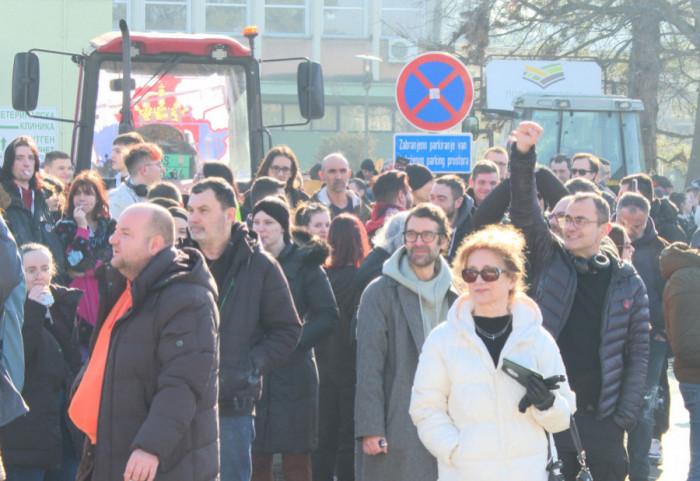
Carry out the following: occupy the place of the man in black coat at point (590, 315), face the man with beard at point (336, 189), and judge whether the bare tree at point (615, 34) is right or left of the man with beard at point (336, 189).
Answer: right

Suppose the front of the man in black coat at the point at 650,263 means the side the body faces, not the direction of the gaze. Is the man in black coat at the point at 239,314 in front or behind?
in front

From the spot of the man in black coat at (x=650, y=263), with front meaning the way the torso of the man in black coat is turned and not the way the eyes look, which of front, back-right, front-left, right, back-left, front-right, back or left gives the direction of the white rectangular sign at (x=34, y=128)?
right

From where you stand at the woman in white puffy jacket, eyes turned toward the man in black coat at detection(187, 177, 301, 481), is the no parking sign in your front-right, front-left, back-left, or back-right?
front-right

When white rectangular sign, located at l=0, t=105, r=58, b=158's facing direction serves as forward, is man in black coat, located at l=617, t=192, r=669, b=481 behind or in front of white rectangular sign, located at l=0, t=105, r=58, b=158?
in front

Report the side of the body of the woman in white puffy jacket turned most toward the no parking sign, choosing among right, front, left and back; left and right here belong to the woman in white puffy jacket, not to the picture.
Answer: back

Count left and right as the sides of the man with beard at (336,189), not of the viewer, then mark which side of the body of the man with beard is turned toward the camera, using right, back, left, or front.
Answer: front

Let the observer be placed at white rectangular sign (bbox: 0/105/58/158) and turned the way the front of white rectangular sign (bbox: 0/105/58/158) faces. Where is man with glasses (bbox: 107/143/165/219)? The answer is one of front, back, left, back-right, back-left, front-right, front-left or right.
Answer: front

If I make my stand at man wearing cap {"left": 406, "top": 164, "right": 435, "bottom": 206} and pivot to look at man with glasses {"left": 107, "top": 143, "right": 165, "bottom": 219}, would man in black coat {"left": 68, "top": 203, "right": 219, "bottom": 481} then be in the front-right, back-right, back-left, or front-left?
front-left

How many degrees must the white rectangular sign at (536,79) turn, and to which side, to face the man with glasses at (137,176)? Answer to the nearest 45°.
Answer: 0° — it already faces them

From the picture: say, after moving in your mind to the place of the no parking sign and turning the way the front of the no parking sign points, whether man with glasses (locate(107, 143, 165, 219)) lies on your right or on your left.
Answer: on your right

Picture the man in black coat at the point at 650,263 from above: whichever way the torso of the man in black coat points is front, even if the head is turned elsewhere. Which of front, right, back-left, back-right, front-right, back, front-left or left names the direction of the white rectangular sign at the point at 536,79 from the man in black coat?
back-right

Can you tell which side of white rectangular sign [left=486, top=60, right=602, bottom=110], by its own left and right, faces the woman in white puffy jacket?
front
